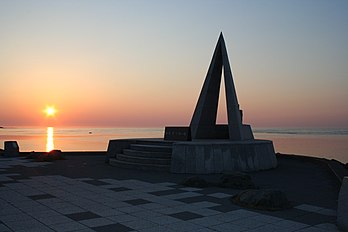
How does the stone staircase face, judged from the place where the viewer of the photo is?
facing the viewer and to the left of the viewer

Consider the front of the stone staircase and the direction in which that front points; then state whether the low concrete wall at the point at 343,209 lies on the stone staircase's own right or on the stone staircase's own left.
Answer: on the stone staircase's own left
